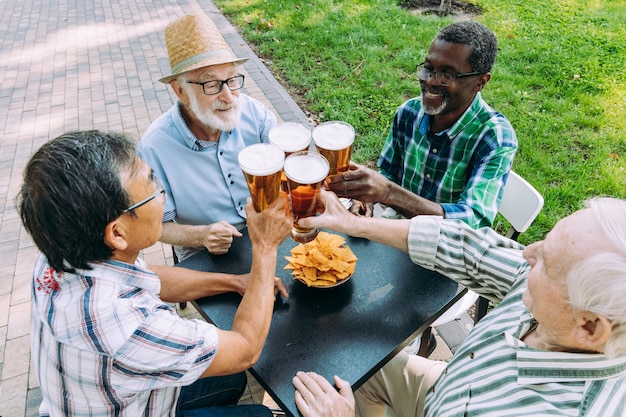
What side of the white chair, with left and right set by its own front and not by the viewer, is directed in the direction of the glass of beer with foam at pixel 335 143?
front

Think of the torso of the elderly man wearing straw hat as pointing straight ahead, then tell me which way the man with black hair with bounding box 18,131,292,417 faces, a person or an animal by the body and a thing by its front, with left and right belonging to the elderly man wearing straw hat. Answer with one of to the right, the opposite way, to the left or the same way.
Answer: to the left

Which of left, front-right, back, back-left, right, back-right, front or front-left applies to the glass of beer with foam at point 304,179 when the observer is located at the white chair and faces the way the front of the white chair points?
front

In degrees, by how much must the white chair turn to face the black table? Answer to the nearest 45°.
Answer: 0° — it already faces it

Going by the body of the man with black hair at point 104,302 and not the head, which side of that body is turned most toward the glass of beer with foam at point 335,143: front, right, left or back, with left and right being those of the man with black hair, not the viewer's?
front

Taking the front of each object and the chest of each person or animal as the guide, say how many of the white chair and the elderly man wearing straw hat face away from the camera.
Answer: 0

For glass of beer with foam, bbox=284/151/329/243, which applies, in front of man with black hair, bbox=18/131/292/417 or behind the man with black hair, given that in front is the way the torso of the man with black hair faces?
in front

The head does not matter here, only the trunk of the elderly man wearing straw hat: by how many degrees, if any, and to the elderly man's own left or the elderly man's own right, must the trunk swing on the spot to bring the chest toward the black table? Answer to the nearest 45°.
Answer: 0° — they already face it

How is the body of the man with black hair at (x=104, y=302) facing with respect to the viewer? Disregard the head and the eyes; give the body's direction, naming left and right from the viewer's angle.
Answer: facing away from the viewer and to the right of the viewer

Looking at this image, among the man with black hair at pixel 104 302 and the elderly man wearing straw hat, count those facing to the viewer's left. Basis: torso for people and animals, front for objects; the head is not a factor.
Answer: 0

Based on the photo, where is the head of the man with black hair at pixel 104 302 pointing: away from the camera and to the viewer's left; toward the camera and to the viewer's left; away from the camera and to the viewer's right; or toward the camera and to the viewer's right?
away from the camera and to the viewer's right

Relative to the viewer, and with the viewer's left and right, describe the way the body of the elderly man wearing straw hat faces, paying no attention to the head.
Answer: facing the viewer and to the right of the viewer

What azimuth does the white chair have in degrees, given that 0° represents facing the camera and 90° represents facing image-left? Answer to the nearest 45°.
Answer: approximately 45°

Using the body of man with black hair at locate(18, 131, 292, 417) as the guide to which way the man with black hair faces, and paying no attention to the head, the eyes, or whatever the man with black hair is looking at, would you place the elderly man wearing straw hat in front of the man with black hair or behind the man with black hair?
in front
